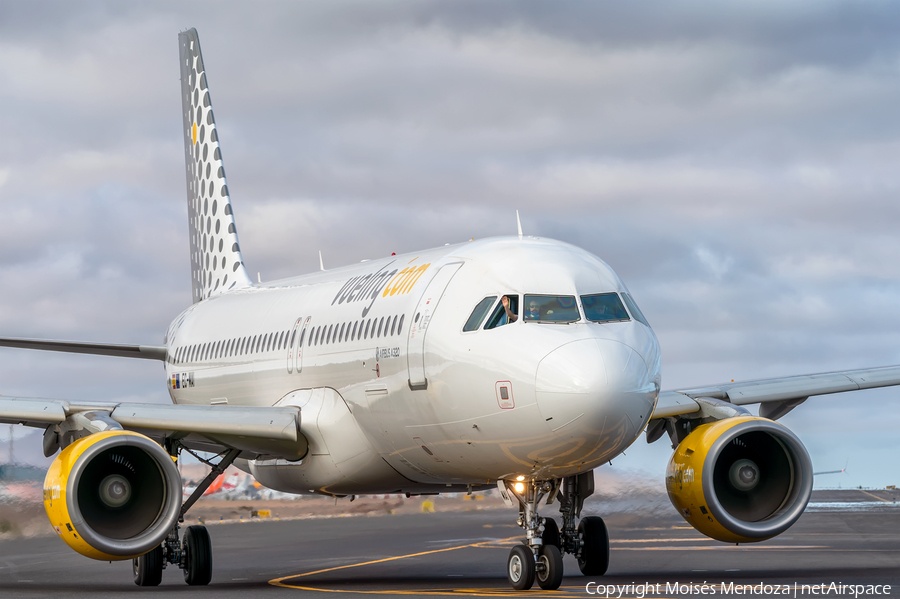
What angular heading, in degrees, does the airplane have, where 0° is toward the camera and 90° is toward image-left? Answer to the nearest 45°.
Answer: approximately 315°
